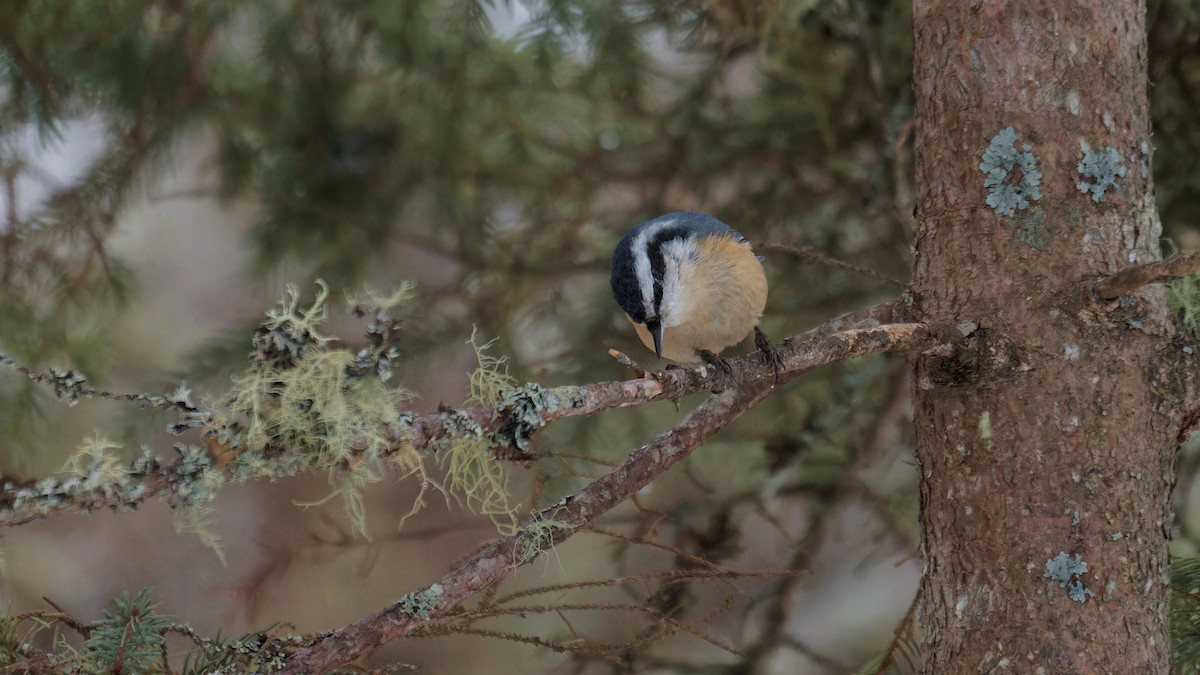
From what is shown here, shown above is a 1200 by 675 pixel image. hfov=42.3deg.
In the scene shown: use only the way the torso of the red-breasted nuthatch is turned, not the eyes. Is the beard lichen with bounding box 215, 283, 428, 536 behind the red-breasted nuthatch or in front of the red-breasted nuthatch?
in front

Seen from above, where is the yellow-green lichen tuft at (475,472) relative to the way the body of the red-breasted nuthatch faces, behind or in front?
in front

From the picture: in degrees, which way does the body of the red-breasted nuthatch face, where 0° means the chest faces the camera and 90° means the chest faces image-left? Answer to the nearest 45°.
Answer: approximately 45°
